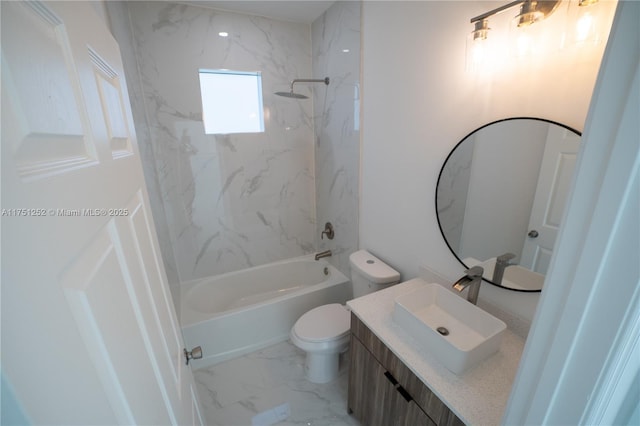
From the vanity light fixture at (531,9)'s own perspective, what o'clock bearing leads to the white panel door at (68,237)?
The white panel door is roughly at 11 o'clock from the vanity light fixture.

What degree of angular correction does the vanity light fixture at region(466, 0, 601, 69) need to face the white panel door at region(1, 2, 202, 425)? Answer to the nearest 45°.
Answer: approximately 45° to its left

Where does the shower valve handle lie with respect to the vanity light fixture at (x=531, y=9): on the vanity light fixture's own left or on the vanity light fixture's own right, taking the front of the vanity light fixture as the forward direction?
on the vanity light fixture's own right

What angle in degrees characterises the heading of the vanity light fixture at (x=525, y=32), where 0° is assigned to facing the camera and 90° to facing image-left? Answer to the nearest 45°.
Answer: approximately 45°

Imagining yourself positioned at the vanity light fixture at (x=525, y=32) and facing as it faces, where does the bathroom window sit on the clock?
The bathroom window is roughly at 2 o'clock from the vanity light fixture.

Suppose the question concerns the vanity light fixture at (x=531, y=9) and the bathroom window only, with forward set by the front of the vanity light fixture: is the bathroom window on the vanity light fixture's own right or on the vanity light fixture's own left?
on the vanity light fixture's own right
